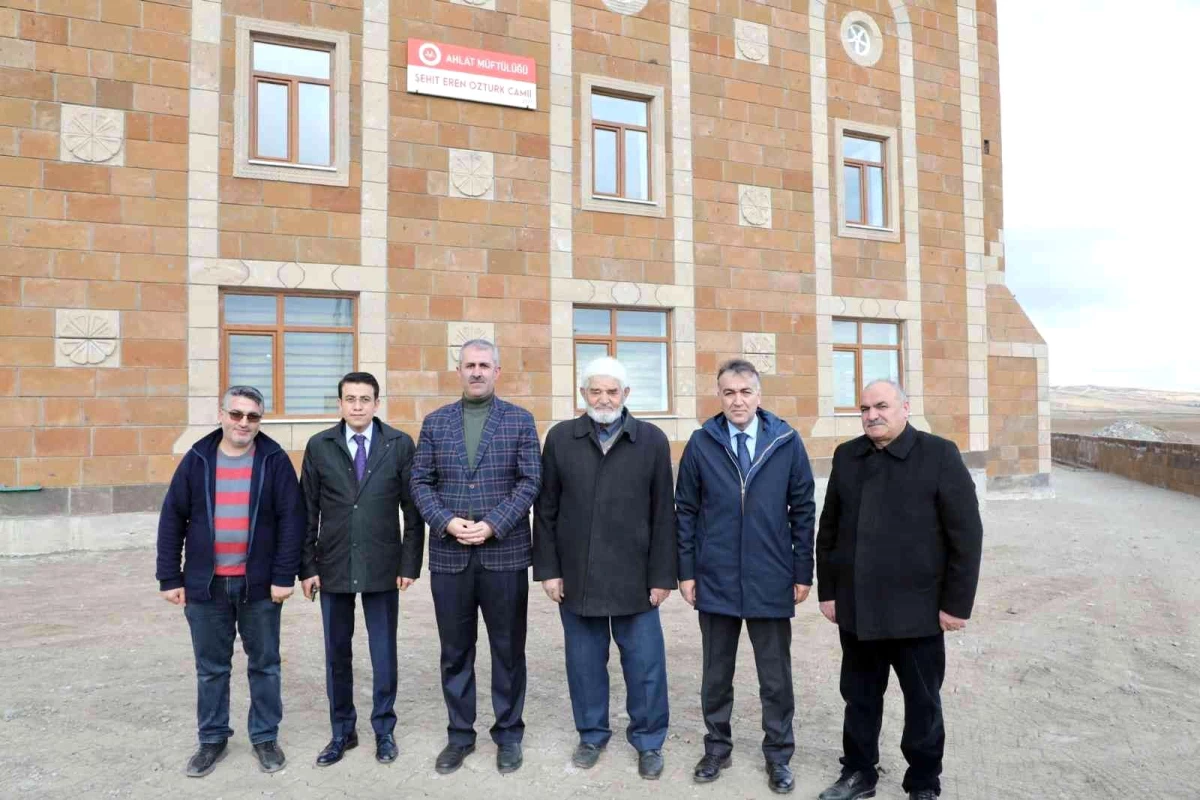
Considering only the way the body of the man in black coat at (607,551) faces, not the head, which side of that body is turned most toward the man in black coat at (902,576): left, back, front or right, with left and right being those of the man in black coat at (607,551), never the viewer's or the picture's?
left

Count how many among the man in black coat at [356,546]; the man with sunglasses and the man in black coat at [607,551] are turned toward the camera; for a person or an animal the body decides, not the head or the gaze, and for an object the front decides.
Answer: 3

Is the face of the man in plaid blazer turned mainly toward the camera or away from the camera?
toward the camera

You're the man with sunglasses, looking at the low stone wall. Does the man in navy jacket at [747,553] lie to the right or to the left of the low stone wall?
right

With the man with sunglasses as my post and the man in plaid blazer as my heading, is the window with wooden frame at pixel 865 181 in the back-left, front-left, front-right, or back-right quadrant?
front-left

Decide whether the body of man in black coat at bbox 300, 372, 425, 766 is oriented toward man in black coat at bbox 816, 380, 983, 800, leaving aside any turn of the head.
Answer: no

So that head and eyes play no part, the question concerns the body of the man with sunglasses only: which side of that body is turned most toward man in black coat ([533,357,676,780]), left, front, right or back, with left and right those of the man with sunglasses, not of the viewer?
left

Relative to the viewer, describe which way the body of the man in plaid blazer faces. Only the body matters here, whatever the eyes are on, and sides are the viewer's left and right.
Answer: facing the viewer

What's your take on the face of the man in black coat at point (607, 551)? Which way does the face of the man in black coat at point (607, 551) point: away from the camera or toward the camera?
toward the camera

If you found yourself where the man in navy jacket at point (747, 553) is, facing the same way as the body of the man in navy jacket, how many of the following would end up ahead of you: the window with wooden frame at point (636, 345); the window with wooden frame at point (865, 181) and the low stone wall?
0

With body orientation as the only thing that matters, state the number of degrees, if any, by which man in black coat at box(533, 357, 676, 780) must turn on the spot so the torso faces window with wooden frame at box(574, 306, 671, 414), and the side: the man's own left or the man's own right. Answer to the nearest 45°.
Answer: approximately 180°

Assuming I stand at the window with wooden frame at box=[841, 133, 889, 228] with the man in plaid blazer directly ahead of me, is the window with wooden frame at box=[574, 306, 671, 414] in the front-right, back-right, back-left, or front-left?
front-right

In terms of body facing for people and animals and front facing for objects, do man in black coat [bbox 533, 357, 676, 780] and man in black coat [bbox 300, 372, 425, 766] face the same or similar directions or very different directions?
same or similar directions

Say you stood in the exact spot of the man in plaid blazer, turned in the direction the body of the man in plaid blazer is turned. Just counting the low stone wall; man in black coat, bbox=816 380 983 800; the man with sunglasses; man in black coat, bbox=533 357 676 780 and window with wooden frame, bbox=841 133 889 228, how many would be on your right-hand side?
1

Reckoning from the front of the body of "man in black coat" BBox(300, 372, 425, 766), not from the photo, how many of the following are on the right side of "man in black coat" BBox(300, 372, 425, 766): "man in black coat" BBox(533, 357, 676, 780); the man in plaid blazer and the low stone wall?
0

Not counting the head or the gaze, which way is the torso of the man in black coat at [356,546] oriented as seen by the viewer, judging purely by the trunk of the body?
toward the camera

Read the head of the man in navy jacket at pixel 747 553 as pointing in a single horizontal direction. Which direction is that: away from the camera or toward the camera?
toward the camera

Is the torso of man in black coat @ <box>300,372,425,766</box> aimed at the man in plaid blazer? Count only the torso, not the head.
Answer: no
